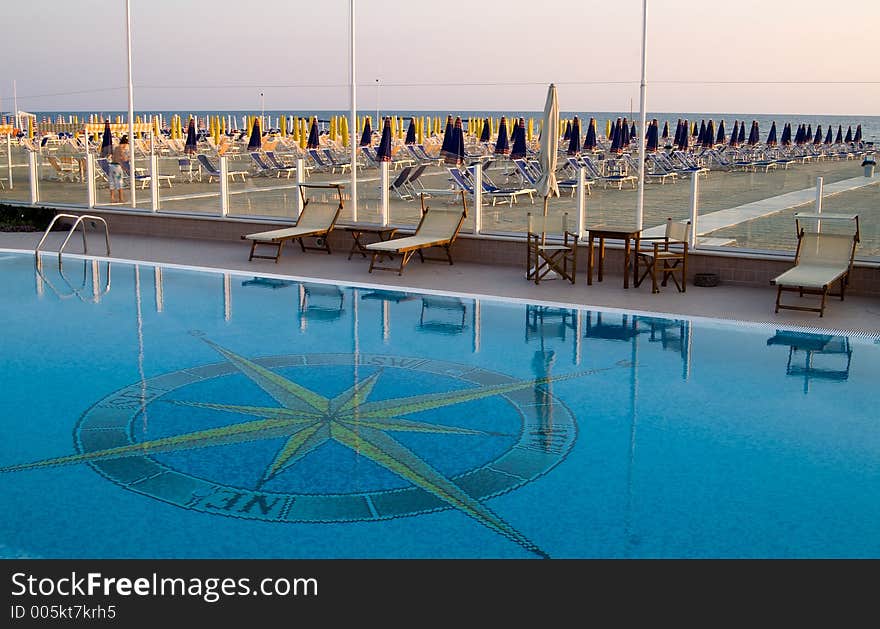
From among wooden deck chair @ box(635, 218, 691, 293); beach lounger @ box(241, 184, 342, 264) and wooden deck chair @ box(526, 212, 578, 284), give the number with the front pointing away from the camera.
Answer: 0

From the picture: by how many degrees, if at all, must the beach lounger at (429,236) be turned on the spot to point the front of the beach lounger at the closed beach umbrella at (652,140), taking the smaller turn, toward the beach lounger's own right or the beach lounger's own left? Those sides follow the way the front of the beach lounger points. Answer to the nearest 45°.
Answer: approximately 180°

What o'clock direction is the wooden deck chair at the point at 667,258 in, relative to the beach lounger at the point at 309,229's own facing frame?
The wooden deck chair is roughly at 9 o'clock from the beach lounger.

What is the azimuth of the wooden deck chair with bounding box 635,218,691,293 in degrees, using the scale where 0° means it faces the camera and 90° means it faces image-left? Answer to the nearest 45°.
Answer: approximately 45°

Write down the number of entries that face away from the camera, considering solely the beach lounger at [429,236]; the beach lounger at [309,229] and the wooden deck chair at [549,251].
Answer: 0

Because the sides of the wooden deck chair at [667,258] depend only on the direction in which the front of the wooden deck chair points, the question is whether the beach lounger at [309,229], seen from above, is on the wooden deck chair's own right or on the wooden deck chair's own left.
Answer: on the wooden deck chair's own right

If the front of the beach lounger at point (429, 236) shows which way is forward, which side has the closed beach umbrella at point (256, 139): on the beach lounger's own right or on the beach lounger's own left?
on the beach lounger's own right

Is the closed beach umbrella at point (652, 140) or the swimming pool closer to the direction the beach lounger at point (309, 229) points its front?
the swimming pool

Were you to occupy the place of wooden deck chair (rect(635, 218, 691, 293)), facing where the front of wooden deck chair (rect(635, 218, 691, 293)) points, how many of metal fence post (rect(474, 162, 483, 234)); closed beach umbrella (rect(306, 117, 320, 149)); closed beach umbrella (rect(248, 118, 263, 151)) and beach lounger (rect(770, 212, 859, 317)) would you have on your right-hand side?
3

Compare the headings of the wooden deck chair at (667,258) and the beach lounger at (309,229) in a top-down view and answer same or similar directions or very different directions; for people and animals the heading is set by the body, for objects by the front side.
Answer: same or similar directions

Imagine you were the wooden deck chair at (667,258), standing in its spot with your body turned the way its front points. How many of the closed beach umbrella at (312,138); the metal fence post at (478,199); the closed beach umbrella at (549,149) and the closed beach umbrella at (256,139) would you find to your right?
4
